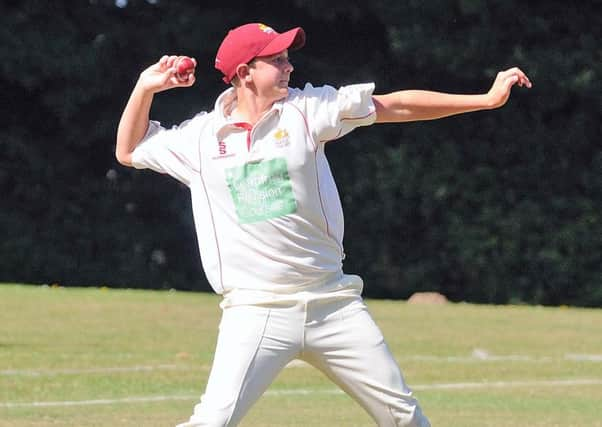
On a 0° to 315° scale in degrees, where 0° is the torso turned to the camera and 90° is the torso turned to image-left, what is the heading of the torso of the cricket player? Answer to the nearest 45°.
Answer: approximately 0°

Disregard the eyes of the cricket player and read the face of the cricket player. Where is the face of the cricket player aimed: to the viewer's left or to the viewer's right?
to the viewer's right
